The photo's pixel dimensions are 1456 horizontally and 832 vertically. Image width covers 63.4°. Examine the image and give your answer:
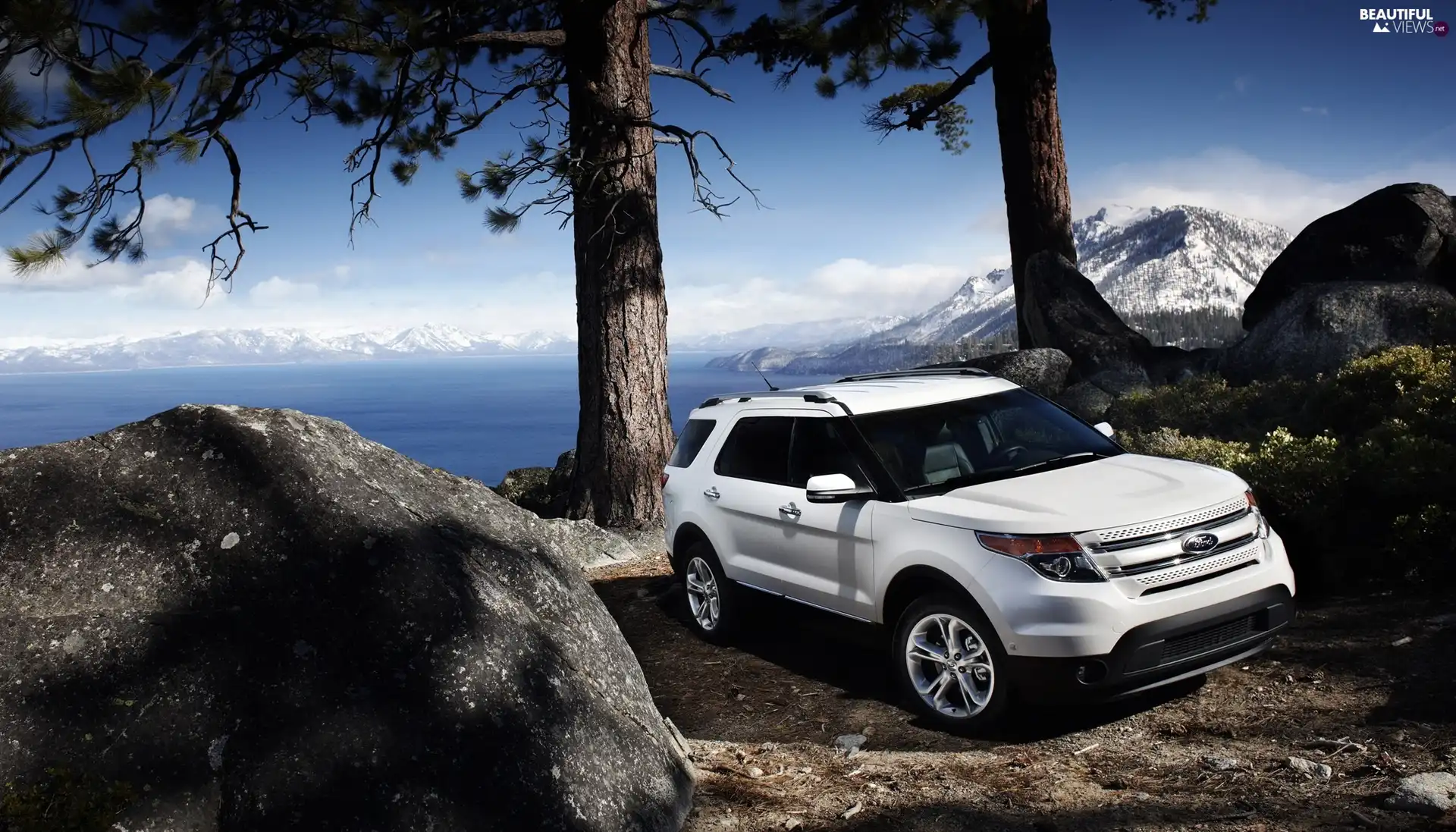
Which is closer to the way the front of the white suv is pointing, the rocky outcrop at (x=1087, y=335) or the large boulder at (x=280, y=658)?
the large boulder

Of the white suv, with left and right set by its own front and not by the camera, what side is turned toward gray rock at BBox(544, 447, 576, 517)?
back

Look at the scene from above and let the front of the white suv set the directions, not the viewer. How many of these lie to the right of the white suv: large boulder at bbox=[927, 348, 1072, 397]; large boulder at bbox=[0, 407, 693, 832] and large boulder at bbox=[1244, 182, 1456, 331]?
1

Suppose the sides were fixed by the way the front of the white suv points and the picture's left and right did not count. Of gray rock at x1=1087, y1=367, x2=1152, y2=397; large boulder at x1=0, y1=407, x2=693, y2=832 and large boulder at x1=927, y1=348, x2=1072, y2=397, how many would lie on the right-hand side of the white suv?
1

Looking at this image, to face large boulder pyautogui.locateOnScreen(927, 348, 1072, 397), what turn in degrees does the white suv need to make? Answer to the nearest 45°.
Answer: approximately 135° to its left

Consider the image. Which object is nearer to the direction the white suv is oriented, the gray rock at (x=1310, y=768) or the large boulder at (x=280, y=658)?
the gray rock

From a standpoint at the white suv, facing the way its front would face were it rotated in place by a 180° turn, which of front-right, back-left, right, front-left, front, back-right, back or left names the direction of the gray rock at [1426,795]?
back

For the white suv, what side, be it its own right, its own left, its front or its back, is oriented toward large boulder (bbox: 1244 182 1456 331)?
left

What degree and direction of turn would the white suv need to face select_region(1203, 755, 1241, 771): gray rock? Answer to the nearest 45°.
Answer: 0° — it already faces it

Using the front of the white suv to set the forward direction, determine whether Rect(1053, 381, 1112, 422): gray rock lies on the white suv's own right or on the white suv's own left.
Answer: on the white suv's own left

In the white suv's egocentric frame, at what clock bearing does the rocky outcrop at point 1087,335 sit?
The rocky outcrop is roughly at 8 o'clock from the white suv.

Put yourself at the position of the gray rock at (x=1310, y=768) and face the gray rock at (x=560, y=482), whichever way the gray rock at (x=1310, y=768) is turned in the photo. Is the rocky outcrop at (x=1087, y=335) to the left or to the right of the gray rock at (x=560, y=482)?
right

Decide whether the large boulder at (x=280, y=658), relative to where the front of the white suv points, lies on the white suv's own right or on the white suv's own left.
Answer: on the white suv's own right

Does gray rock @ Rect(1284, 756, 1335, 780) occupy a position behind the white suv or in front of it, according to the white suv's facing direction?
in front

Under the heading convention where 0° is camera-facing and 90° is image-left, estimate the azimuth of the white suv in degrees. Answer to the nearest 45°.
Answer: approximately 315°

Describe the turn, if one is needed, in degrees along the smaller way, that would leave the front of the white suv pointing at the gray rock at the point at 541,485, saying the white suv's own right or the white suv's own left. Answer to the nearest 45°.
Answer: approximately 180°
